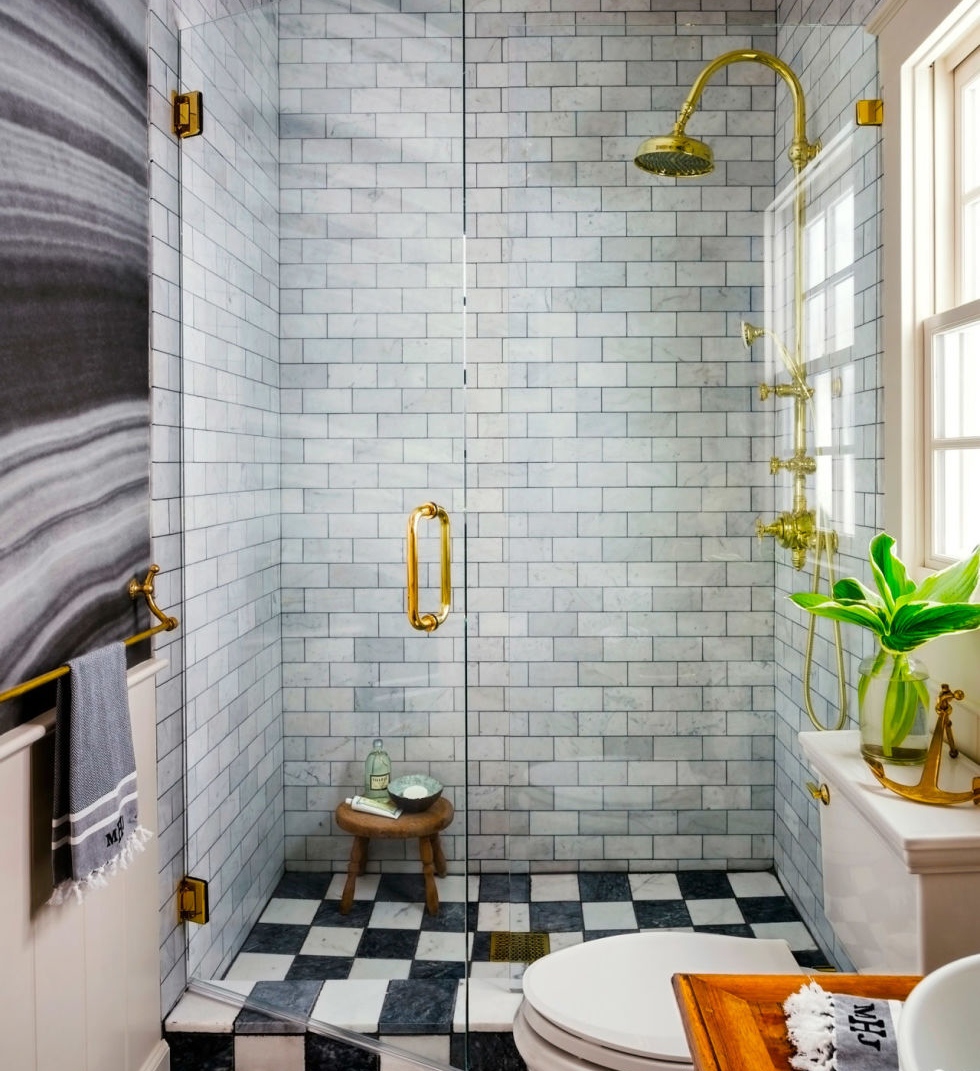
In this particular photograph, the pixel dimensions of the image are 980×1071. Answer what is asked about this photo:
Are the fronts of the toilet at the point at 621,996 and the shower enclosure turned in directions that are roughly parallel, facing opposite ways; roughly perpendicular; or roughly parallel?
roughly perpendicular

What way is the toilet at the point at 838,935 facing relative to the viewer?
to the viewer's left

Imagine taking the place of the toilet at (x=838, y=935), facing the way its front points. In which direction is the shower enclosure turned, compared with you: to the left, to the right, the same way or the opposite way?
to the left

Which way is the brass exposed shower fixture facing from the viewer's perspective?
to the viewer's left

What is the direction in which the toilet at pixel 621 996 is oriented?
to the viewer's left

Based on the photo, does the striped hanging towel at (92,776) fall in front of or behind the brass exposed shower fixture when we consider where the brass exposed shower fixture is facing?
in front

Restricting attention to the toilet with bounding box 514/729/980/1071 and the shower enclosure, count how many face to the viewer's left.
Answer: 1
